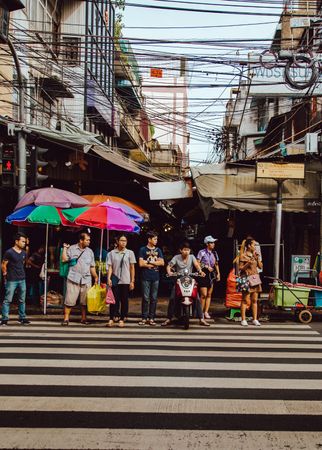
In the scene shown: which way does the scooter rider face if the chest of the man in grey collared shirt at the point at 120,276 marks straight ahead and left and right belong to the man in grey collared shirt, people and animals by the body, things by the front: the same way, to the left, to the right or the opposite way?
the same way

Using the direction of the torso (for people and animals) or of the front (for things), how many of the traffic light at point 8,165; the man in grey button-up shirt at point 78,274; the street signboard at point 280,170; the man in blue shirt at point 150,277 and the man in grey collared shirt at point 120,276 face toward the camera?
5

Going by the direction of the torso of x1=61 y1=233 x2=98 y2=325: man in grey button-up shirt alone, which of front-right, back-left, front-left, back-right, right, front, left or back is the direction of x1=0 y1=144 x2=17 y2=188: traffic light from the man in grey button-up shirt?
back-right

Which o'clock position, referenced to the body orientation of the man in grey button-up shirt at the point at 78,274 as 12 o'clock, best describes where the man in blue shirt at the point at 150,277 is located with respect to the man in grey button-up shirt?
The man in blue shirt is roughly at 9 o'clock from the man in grey button-up shirt.

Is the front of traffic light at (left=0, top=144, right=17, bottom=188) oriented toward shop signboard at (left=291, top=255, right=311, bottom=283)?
no

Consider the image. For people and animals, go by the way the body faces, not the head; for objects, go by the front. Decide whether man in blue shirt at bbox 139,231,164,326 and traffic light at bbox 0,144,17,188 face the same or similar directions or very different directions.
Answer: same or similar directions

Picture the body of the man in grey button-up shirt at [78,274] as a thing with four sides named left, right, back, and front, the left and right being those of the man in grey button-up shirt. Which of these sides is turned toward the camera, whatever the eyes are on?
front

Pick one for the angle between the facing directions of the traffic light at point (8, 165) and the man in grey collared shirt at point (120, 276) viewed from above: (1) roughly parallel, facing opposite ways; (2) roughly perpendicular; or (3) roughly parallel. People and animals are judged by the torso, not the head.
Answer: roughly parallel

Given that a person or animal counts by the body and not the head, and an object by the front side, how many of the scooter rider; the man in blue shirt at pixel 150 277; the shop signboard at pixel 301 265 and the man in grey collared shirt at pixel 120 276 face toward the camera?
4

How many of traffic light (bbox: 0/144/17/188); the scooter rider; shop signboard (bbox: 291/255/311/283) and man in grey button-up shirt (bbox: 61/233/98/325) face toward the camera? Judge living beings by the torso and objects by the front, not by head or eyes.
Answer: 4

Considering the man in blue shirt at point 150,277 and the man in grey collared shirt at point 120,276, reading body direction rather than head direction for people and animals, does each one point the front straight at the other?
no

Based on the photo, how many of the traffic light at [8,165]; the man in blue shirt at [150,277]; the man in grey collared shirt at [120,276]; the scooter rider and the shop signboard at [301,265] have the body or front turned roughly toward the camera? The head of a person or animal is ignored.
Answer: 5

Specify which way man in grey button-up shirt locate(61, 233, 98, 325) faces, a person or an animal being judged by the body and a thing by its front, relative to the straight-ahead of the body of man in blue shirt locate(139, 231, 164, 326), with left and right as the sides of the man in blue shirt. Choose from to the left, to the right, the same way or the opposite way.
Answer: the same way

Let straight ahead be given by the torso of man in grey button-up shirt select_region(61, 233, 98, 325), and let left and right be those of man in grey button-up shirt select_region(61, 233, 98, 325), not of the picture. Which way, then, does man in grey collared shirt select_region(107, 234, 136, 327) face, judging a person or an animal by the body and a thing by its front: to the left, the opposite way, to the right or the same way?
the same way

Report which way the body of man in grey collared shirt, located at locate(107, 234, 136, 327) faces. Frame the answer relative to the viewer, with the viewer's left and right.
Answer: facing the viewer

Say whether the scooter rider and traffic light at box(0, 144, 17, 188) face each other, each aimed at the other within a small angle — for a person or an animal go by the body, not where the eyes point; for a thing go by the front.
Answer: no
